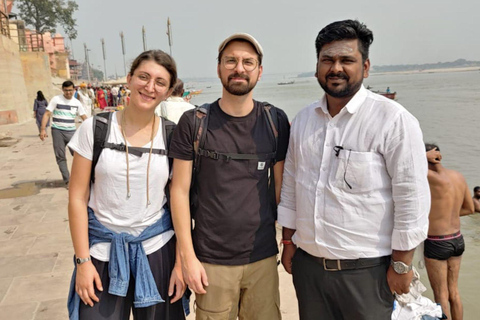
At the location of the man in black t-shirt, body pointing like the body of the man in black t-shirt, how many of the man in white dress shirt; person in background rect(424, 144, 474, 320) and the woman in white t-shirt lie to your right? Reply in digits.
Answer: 1

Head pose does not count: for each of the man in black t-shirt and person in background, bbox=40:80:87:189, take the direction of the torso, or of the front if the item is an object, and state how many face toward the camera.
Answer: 2

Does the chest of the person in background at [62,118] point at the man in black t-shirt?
yes

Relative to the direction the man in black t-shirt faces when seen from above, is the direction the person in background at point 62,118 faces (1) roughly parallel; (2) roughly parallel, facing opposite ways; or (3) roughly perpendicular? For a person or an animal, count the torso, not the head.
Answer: roughly parallel

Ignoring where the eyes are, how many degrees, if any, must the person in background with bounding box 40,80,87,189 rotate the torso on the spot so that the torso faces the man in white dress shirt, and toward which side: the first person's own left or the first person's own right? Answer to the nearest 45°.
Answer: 0° — they already face them

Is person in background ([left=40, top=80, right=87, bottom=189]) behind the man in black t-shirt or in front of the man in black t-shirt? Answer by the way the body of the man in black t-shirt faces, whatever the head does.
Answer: behind

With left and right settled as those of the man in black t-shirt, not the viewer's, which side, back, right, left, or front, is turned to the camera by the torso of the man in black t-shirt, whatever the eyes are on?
front

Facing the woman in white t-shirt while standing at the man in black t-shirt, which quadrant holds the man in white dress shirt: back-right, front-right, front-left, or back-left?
back-left

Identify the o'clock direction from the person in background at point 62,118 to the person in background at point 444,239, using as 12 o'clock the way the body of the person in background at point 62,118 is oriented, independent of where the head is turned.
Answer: the person in background at point 444,239 is roughly at 11 o'clock from the person in background at point 62,118.

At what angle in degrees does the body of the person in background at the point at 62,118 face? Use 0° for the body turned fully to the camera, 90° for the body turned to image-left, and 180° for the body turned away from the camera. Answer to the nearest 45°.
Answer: approximately 0°

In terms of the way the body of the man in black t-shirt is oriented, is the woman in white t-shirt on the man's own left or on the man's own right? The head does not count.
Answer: on the man's own right

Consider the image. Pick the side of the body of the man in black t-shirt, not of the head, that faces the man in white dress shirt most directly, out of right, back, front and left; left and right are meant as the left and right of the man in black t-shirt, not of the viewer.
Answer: left

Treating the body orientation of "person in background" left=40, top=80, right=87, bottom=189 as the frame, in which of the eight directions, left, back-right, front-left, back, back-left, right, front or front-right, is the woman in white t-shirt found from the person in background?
front
